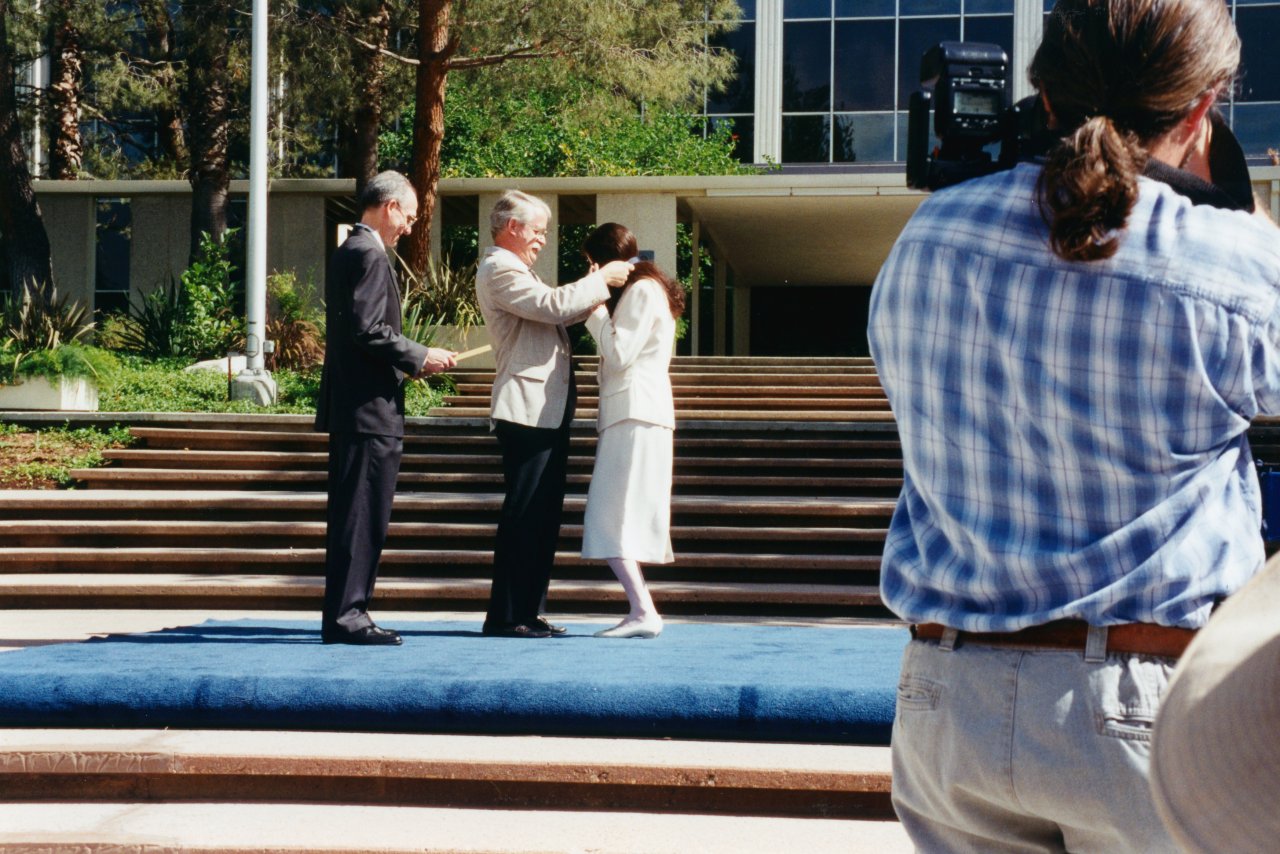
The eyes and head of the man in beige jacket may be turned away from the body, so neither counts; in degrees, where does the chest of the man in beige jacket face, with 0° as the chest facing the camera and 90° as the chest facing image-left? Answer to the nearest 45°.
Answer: approximately 270°

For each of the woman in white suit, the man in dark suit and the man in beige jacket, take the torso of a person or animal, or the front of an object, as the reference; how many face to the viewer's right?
2

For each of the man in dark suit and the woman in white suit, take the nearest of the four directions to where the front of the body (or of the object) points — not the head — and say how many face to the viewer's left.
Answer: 1

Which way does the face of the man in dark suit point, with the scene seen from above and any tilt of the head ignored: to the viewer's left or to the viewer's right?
to the viewer's right

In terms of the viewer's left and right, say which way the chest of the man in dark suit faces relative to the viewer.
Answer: facing to the right of the viewer

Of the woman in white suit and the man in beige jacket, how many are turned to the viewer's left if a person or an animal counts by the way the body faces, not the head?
1

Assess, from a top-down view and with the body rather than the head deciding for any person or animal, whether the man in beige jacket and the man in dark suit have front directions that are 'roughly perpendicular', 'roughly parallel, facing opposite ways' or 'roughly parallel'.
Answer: roughly parallel

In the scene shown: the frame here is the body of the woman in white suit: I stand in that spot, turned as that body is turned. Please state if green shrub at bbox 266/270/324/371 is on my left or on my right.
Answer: on my right

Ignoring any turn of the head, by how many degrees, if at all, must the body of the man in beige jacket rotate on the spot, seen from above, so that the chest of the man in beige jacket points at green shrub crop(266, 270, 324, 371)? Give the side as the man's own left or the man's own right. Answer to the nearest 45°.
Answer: approximately 90° to the man's own left

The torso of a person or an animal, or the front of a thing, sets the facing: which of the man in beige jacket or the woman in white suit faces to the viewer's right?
the man in beige jacket

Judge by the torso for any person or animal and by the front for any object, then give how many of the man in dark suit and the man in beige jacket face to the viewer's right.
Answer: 2

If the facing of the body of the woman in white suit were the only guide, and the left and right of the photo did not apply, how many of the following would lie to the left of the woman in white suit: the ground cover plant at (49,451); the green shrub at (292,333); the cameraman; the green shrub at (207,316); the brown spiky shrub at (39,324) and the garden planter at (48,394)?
1

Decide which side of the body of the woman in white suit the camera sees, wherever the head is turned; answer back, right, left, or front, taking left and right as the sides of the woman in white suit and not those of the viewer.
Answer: left

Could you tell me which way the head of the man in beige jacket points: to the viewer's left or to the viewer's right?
to the viewer's right

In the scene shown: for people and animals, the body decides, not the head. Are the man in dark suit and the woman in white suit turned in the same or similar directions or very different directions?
very different directions

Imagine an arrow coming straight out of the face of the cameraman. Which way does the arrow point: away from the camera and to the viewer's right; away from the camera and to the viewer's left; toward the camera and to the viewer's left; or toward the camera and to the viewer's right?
away from the camera and to the viewer's left
